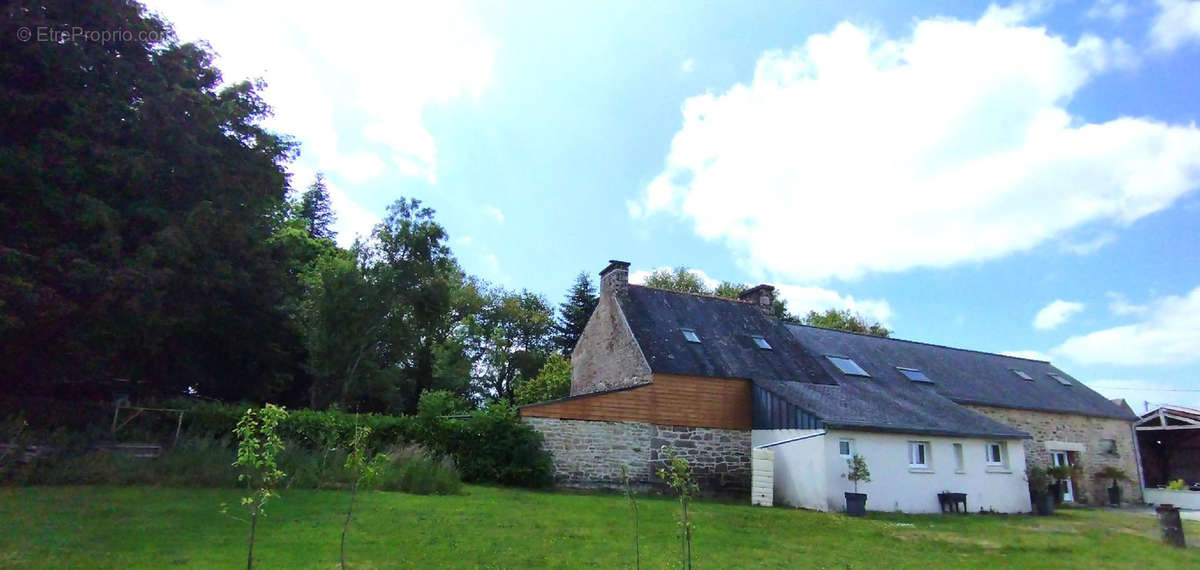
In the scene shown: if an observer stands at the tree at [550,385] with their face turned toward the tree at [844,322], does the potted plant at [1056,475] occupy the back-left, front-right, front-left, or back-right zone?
front-right

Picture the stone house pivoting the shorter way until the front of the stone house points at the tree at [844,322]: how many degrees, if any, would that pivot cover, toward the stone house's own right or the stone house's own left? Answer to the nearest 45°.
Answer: approximately 135° to the stone house's own left

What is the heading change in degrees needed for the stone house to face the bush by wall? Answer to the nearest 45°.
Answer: approximately 90° to its right

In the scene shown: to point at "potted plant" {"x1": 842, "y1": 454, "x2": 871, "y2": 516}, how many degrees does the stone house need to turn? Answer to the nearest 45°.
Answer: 0° — it already faces it

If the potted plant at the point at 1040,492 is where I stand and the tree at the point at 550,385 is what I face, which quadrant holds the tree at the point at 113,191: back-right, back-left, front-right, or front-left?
front-left

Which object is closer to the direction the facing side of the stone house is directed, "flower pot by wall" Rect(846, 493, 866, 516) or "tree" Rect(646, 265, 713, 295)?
the flower pot by wall

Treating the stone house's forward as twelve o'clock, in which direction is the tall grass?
The tall grass is roughly at 3 o'clock from the stone house.

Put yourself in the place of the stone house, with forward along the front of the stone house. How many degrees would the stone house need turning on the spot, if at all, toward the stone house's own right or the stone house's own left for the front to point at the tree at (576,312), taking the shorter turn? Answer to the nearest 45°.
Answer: approximately 180°

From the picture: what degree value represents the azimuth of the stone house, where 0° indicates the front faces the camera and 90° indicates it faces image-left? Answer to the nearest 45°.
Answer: approximately 315°

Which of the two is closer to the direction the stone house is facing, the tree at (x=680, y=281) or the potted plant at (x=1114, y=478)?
the potted plant

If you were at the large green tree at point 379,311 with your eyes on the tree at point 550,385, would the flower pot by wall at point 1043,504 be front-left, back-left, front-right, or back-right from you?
front-right

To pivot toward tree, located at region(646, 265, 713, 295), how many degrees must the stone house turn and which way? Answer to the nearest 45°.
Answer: approximately 135° to its left

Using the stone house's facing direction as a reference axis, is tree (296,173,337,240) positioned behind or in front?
behind
